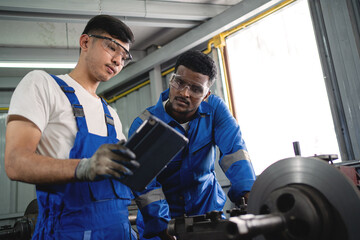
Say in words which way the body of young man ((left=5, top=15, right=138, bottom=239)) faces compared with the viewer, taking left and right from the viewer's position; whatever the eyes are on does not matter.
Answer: facing the viewer and to the right of the viewer

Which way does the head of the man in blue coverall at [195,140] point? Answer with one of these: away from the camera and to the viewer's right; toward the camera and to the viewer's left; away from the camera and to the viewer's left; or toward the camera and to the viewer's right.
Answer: toward the camera and to the viewer's left

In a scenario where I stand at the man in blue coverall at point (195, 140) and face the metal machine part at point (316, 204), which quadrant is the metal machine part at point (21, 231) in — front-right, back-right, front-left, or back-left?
back-right

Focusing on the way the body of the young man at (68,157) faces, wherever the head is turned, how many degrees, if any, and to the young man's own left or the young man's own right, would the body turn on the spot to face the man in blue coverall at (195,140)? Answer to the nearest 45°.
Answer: approximately 90° to the young man's own left

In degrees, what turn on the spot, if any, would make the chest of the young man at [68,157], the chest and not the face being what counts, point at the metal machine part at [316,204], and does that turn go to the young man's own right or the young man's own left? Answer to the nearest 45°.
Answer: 0° — they already face it

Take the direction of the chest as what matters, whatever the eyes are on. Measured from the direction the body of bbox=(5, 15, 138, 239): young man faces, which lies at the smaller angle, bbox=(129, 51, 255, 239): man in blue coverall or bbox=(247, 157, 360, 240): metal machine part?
the metal machine part

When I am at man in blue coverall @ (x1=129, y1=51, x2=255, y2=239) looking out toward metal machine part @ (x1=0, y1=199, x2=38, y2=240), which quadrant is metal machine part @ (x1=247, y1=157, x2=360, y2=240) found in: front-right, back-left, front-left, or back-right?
back-left
